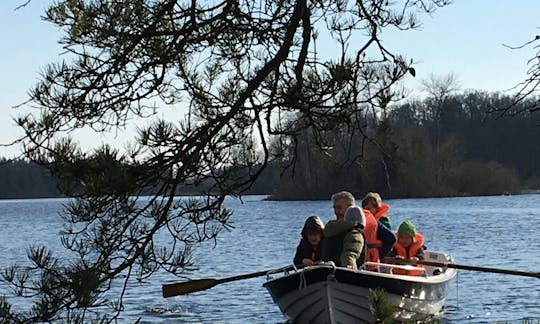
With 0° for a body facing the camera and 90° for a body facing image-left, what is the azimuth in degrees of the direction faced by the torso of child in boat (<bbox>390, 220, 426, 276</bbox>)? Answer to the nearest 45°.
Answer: approximately 0°

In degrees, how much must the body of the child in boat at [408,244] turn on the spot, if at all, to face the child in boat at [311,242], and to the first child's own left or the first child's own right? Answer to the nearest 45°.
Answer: approximately 45° to the first child's own right
